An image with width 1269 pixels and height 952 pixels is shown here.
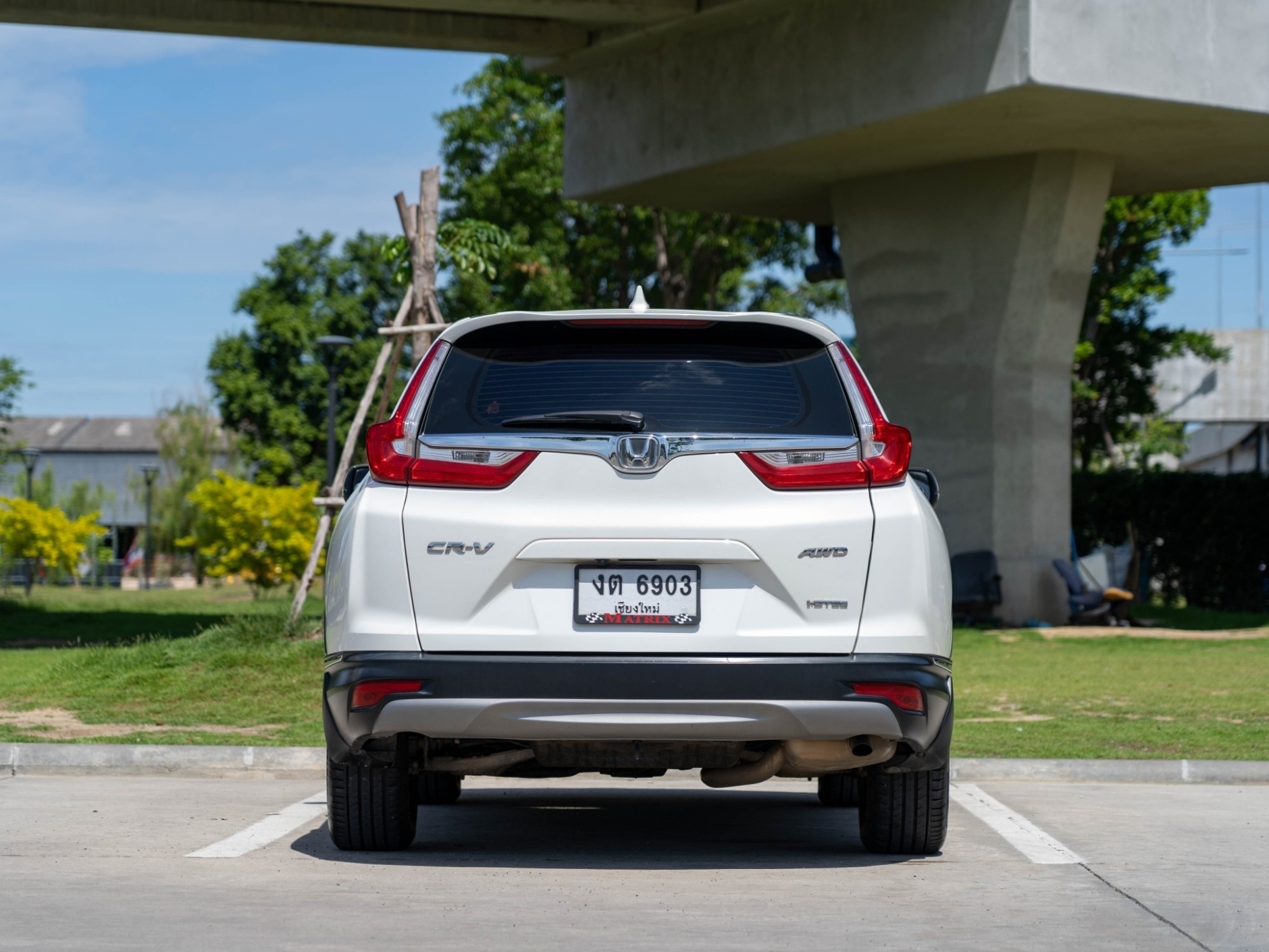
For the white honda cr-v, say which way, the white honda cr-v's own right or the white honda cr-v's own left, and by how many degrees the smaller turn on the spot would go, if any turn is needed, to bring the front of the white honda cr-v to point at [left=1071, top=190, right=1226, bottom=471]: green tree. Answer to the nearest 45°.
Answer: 0° — it already faces it

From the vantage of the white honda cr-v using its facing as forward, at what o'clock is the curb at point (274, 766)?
The curb is roughly at 11 o'clock from the white honda cr-v.

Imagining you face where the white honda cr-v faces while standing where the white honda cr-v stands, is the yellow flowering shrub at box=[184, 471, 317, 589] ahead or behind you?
ahead

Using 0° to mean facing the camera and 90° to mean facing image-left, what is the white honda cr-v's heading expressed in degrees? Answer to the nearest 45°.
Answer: approximately 180°

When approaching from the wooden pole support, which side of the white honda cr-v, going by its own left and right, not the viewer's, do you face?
front

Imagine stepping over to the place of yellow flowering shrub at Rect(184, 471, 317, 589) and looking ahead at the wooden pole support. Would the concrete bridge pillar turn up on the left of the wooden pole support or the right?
left

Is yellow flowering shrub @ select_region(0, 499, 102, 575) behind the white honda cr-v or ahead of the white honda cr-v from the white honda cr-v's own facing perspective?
ahead

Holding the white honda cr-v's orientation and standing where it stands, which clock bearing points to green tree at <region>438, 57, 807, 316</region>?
The green tree is roughly at 12 o'clock from the white honda cr-v.

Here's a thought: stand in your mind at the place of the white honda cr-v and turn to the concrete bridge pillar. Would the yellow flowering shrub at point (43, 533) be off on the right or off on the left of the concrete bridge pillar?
left

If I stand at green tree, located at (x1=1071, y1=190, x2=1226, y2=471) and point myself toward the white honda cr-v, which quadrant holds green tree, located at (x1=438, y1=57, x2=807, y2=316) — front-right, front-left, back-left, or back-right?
front-right
